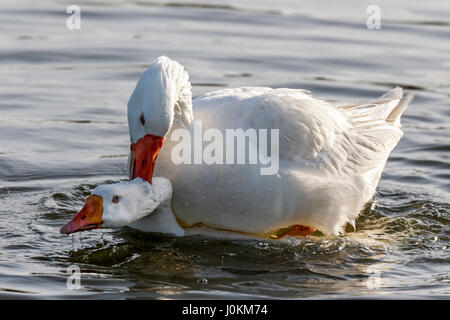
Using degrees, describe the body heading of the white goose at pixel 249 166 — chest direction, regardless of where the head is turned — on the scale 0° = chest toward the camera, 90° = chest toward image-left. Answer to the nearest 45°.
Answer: approximately 90°
